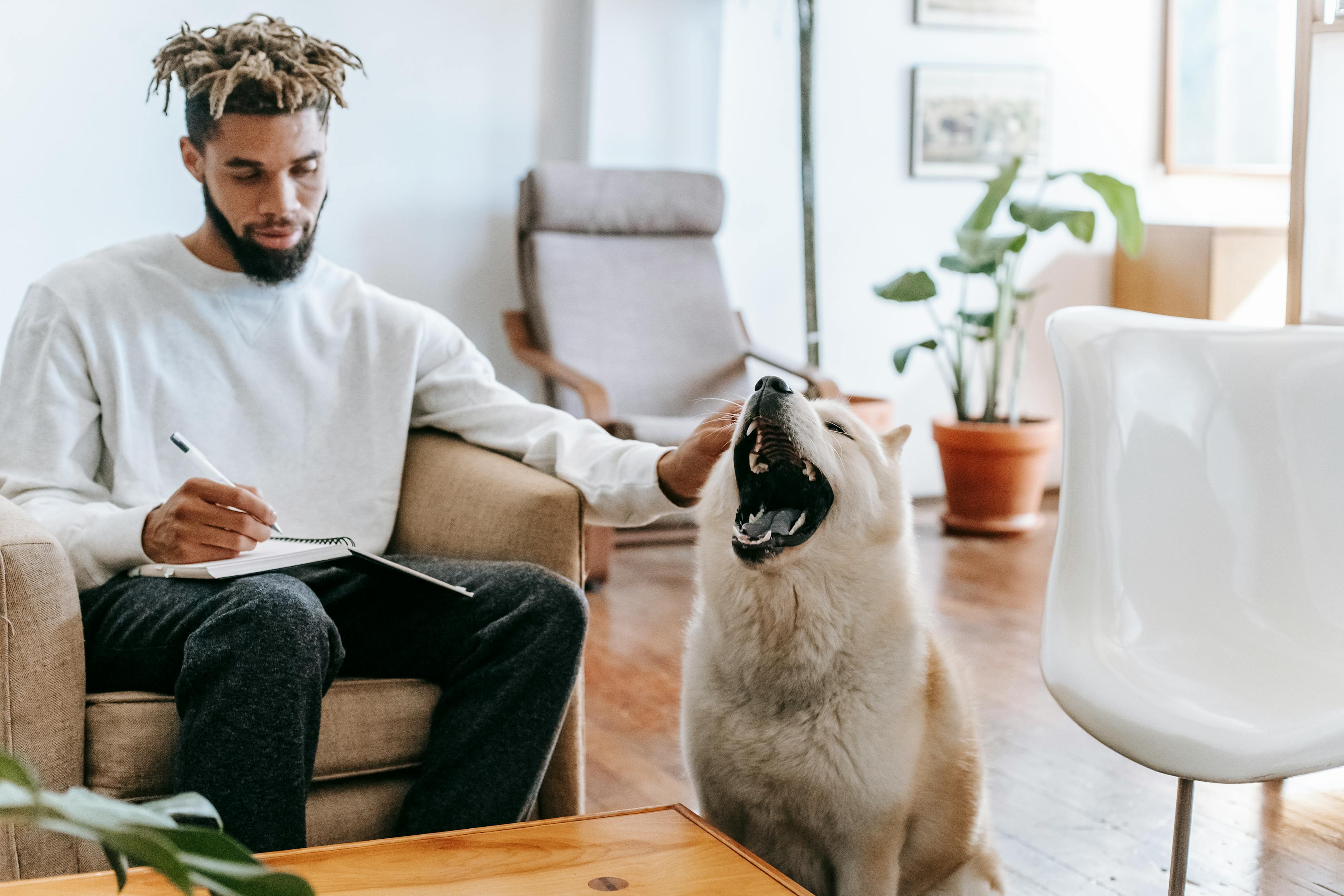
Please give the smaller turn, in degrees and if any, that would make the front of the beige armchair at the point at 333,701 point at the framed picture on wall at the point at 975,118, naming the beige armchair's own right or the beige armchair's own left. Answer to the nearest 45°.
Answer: approximately 135° to the beige armchair's own left

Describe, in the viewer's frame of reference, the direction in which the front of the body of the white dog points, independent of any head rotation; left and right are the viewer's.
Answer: facing the viewer and to the left of the viewer

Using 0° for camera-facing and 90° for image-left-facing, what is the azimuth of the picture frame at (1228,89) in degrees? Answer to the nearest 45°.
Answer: approximately 0°

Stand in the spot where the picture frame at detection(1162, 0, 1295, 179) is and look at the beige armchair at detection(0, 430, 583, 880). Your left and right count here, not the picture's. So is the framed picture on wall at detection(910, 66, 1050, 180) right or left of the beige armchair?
right

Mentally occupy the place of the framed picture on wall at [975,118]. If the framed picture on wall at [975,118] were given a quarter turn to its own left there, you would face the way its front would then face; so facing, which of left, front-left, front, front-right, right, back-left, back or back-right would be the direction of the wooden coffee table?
right

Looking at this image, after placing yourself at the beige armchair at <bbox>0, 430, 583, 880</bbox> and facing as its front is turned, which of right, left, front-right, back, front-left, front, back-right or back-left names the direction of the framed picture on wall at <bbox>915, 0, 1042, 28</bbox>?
back-left

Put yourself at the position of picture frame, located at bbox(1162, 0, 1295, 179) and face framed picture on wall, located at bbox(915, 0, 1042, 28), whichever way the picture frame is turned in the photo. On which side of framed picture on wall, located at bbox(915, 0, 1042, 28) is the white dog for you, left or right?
left

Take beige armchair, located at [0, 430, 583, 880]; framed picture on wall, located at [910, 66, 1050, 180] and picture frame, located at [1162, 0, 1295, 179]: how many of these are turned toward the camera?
3

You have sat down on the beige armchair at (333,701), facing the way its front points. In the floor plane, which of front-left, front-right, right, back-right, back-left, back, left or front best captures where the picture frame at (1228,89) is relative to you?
back-left
